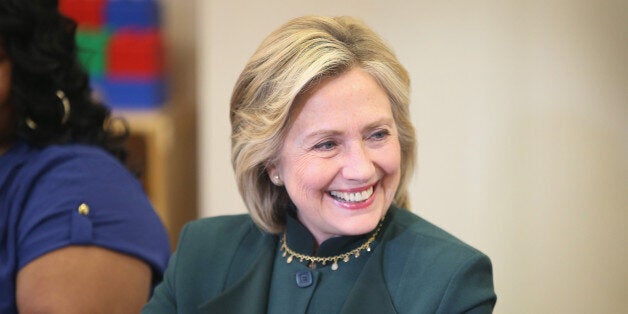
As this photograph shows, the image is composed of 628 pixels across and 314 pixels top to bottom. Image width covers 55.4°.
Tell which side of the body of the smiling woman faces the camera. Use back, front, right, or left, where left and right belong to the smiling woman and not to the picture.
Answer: front
